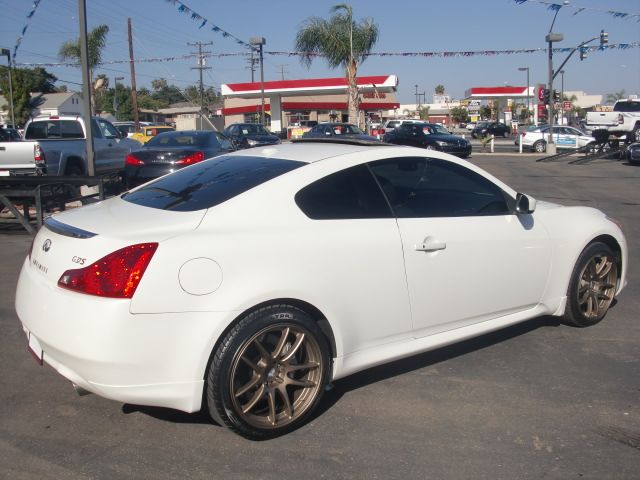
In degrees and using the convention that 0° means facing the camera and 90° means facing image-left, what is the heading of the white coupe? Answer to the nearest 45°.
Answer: approximately 225°

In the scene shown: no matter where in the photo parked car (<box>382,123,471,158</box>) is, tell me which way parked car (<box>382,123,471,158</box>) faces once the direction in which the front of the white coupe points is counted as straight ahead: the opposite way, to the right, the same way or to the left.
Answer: to the right

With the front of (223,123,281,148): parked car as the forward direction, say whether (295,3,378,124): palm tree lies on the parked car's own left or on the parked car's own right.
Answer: on the parked car's own left

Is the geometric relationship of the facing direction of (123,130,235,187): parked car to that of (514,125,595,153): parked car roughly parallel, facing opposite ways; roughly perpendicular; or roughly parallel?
roughly perpendicular

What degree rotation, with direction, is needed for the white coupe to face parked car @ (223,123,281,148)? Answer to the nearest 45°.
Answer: approximately 45° to its left
